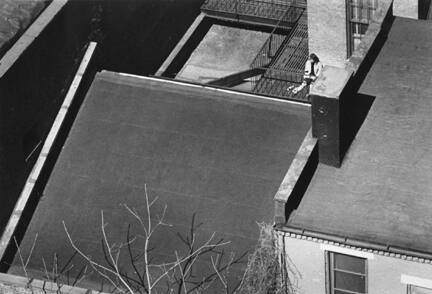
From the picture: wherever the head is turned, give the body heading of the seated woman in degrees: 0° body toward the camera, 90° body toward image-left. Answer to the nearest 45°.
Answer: approximately 45°
